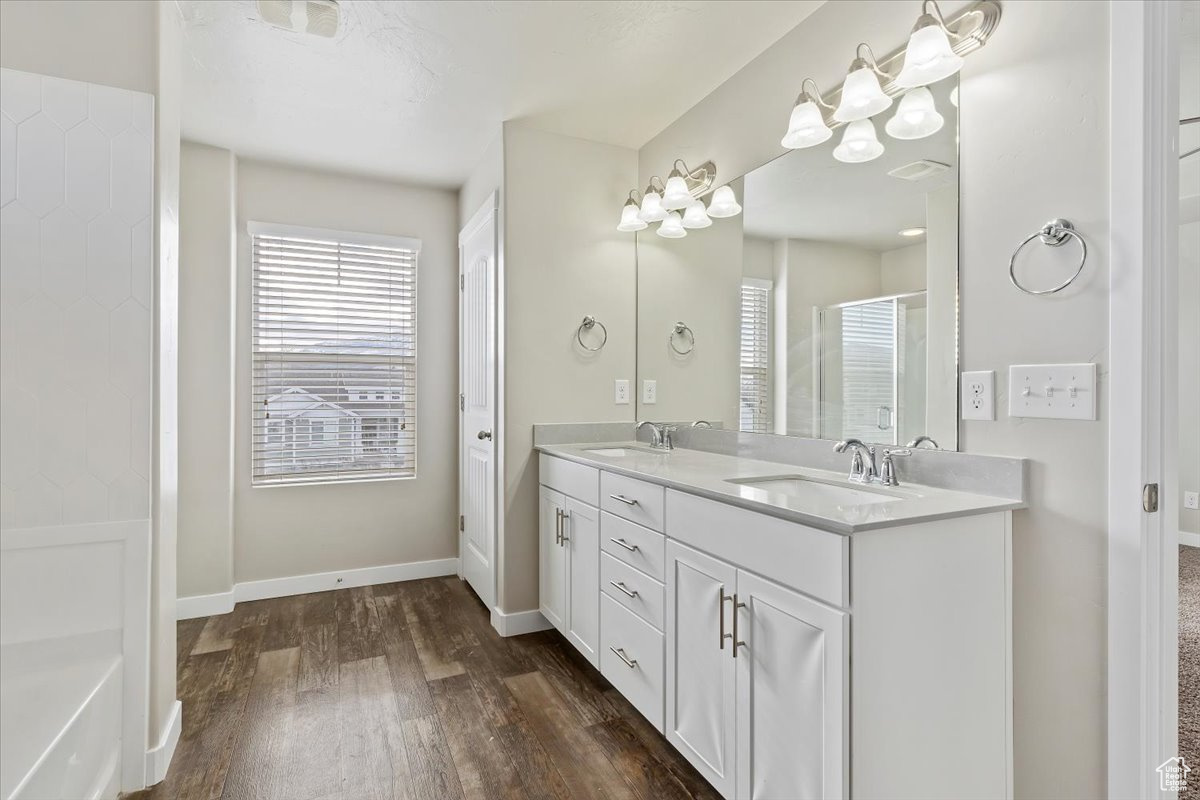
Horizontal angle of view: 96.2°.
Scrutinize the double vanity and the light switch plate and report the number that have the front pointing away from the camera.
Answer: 0

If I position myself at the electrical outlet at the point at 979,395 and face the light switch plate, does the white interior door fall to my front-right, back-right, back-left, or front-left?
back-right

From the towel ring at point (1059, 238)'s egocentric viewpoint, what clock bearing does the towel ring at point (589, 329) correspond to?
the towel ring at point (589, 329) is roughly at 2 o'clock from the towel ring at point (1059, 238).

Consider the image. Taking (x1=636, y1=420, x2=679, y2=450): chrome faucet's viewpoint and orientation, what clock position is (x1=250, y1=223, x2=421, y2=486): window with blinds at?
The window with blinds is roughly at 2 o'clock from the chrome faucet.

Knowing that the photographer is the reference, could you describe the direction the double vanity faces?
facing the viewer and to the left of the viewer

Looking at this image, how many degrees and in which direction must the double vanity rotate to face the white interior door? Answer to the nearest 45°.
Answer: approximately 90° to its right

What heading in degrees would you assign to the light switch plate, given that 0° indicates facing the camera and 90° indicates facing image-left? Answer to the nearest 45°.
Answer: approximately 45°

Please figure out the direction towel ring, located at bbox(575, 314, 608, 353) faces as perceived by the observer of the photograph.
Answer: facing the viewer and to the right of the viewer
